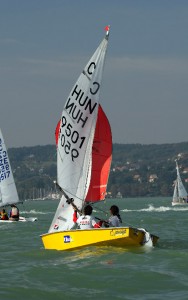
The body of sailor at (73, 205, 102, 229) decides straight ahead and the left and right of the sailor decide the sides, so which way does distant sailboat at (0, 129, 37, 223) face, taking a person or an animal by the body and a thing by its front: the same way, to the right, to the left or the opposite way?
to the left

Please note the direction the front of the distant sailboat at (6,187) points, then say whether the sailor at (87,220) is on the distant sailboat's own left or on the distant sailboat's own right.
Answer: on the distant sailboat's own left
